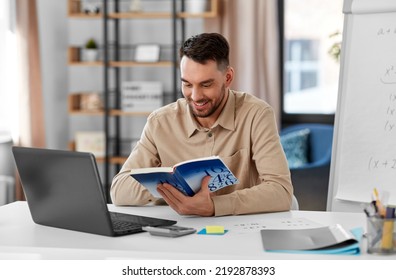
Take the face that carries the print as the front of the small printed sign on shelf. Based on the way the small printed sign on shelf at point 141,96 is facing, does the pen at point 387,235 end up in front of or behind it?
in front

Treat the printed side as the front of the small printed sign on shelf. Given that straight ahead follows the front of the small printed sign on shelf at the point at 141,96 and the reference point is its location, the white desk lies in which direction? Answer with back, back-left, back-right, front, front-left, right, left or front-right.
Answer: front

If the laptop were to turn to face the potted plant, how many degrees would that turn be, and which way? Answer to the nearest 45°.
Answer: approximately 45° to its left

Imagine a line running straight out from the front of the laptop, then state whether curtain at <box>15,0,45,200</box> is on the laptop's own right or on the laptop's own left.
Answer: on the laptop's own left

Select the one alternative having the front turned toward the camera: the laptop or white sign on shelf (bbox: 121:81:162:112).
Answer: the white sign on shelf

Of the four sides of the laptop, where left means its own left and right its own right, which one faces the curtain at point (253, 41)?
front

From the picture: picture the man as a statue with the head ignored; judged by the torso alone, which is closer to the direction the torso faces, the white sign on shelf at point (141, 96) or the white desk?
the white desk

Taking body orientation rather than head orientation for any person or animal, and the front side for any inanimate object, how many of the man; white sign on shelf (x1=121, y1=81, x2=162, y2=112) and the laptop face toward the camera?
2

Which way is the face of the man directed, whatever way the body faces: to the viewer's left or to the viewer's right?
to the viewer's left

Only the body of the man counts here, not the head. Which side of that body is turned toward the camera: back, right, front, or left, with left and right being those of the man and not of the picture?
front

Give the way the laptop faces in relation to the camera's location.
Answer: facing away from the viewer and to the right of the viewer

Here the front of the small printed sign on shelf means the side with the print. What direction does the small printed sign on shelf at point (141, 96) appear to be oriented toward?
toward the camera

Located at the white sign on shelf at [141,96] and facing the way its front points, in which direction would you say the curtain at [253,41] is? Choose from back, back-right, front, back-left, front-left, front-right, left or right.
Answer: left

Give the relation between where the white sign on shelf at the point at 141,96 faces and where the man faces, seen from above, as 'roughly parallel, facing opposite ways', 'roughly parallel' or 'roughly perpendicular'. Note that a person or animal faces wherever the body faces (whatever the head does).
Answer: roughly parallel
